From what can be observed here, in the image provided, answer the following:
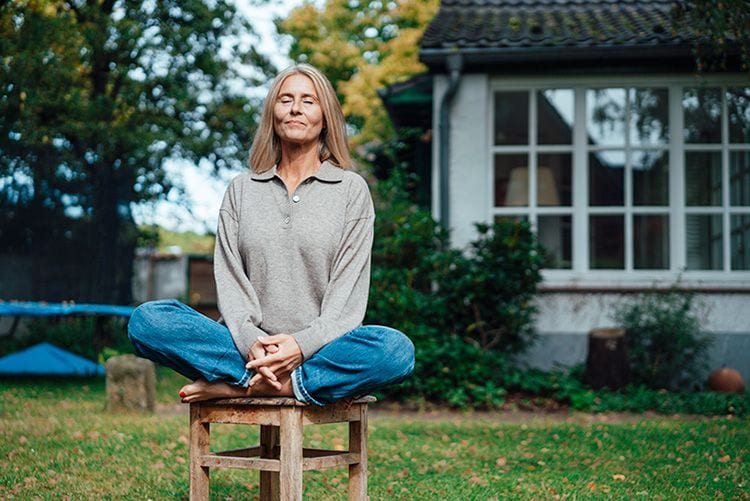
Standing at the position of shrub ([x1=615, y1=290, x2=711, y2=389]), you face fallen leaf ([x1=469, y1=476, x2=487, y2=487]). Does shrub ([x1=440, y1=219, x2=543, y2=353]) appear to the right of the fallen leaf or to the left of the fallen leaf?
right

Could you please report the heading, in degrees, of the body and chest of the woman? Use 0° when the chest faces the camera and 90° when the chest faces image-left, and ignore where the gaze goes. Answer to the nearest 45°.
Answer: approximately 0°

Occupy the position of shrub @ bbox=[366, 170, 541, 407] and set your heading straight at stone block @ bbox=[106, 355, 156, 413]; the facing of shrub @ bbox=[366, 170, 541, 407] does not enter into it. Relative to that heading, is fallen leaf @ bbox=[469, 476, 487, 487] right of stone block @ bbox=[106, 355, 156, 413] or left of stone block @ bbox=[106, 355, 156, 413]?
left

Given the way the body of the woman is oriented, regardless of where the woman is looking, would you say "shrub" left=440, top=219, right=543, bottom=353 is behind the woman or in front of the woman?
behind

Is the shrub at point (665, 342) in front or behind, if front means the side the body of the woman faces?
behind

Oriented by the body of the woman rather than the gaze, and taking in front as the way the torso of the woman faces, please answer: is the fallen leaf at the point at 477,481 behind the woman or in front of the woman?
behind

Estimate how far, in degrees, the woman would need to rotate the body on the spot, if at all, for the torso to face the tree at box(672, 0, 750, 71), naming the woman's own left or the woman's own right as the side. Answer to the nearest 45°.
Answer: approximately 135° to the woman's own left

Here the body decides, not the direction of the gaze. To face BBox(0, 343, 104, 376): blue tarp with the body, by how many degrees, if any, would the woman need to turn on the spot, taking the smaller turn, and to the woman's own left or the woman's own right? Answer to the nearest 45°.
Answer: approximately 180°

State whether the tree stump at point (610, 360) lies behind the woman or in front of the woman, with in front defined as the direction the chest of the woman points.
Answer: behind

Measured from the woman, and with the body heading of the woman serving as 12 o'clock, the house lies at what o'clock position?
The house is roughly at 7 o'clock from the woman.

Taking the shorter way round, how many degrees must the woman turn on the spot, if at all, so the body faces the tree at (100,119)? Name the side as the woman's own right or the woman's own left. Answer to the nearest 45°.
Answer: approximately 180°
